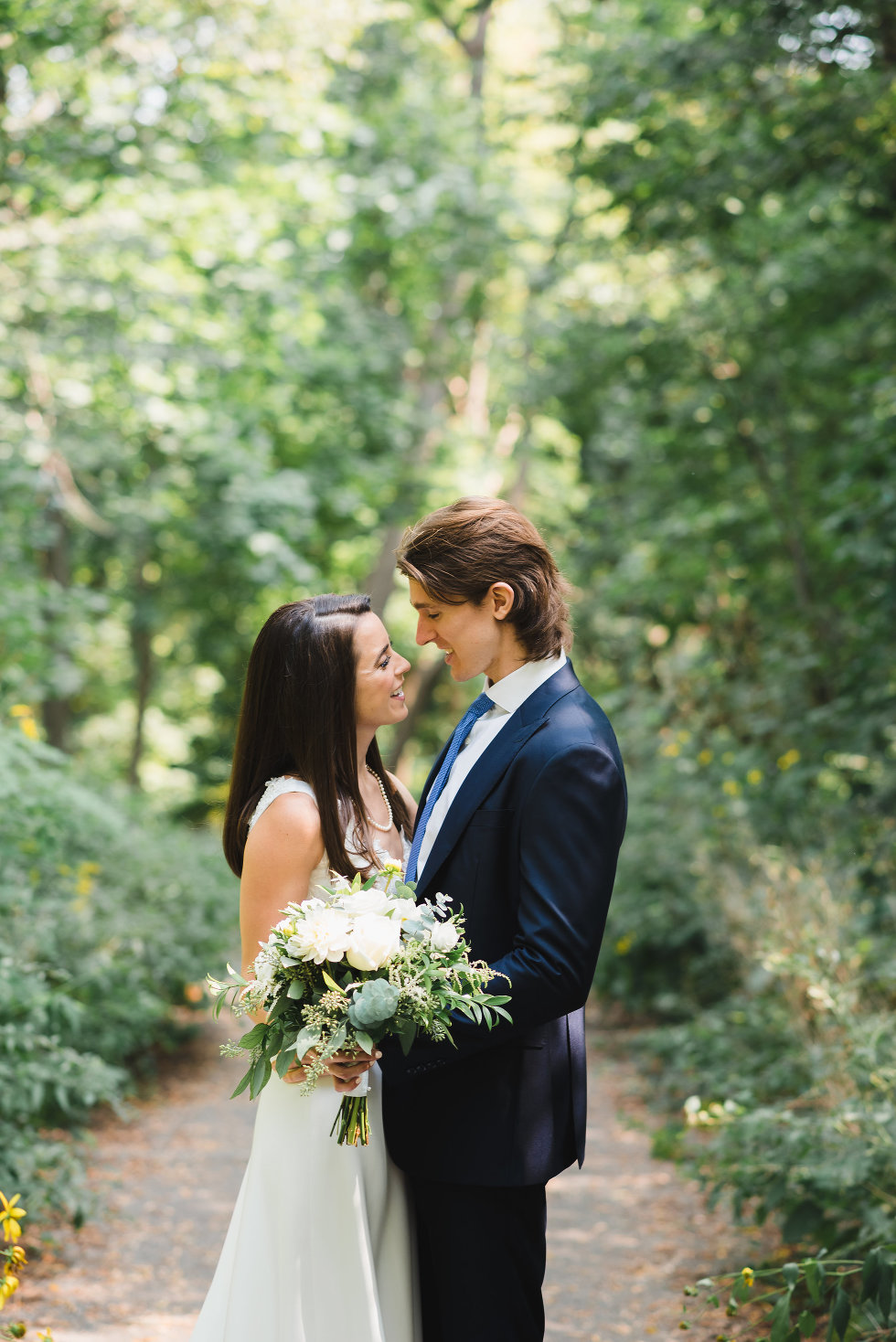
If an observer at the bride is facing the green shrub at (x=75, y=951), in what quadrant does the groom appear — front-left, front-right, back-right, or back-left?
back-right

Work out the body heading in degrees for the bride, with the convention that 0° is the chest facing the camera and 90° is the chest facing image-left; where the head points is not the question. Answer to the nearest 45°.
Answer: approximately 315°

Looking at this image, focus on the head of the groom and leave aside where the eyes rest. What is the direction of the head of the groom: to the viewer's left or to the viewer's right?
to the viewer's left

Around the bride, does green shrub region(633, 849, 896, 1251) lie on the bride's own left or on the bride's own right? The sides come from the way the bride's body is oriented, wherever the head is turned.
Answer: on the bride's own left

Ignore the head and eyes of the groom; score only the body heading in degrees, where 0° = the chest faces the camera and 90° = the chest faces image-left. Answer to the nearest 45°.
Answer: approximately 90°

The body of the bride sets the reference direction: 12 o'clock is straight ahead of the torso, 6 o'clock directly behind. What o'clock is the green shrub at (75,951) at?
The green shrub is roughly at 7 o'clock from the bride.

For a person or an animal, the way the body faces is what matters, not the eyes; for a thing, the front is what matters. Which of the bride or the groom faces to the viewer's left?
the groom

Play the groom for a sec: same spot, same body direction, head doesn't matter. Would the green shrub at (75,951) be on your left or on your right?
on your right

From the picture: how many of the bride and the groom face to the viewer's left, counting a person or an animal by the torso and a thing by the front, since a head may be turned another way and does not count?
1
